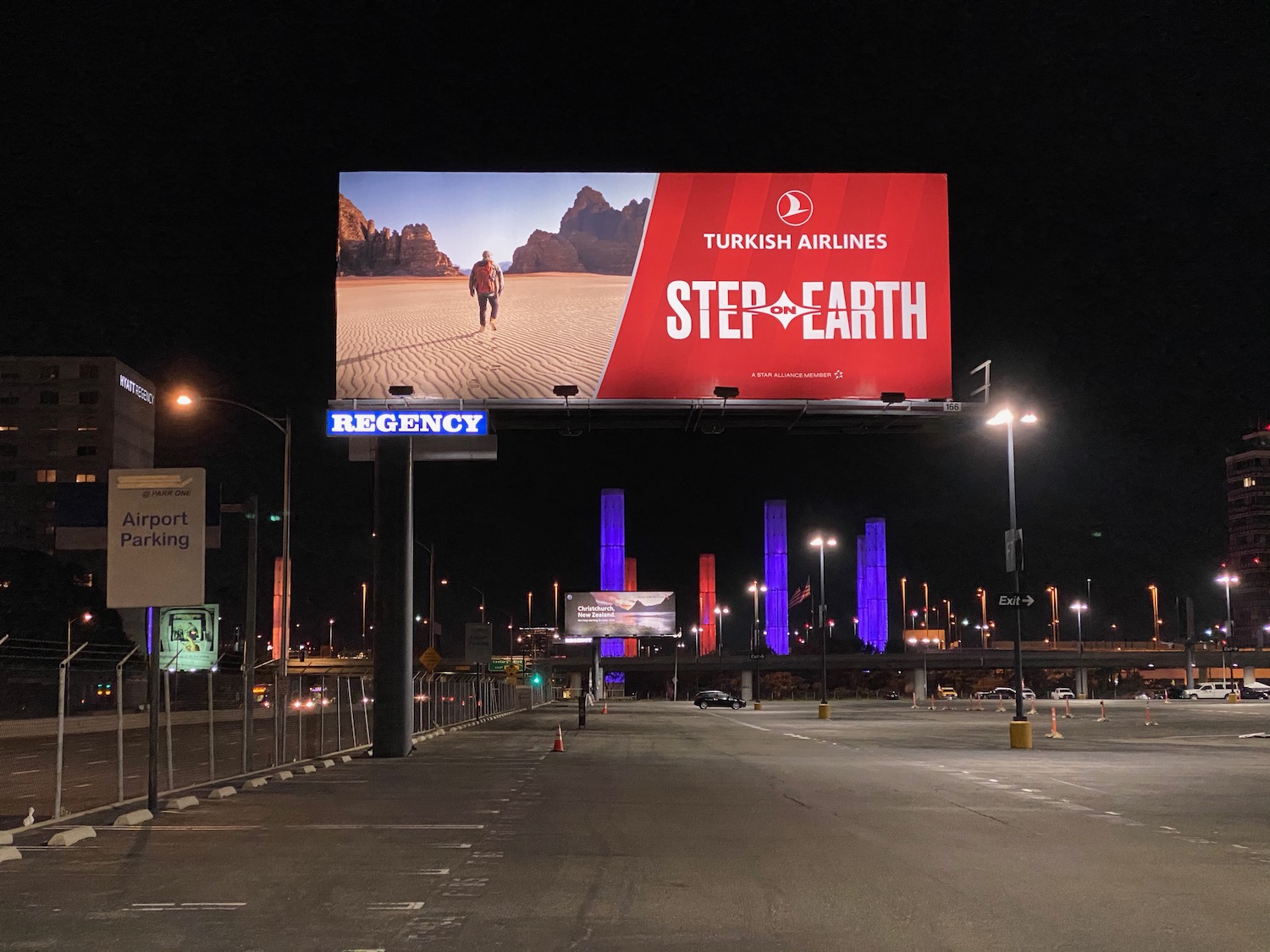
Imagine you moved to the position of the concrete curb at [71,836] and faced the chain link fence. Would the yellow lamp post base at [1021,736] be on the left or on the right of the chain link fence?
right

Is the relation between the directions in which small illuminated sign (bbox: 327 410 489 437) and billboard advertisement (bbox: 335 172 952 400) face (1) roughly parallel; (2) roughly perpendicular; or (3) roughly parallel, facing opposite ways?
roughly parallel

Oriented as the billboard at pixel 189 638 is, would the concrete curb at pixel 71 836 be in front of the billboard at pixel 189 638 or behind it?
in front

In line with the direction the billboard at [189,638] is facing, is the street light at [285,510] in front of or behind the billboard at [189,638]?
behind

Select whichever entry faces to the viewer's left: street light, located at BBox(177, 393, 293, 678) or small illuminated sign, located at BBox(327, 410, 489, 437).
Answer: the street light

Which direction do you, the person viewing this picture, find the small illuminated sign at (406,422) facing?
facing the viewer

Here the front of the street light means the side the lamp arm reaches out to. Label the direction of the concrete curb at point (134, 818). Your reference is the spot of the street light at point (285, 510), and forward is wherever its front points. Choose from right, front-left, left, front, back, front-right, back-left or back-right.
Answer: left

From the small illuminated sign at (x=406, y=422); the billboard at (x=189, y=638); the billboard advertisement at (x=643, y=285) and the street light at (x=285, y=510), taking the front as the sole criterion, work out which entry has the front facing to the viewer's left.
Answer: the street light

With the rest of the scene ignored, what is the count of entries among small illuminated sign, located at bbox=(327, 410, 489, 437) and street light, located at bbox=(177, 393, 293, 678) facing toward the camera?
1

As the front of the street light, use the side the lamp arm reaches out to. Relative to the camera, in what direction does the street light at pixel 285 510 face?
facing to the left of the viewer

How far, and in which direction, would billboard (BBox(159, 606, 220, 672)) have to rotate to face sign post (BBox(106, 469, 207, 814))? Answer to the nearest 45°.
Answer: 0° — it already faces it

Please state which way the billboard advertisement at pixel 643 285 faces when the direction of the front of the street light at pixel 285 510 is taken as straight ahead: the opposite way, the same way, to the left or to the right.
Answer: to the left

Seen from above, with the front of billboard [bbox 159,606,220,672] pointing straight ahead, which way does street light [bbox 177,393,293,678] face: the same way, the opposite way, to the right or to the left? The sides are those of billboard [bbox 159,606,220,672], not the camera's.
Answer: to the right

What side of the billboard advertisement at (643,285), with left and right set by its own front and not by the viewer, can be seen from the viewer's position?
front

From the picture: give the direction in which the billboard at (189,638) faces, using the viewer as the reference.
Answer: facing the viewer

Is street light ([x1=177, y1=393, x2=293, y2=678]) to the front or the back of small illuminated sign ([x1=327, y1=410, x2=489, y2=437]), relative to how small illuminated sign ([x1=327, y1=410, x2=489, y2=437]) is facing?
to the back

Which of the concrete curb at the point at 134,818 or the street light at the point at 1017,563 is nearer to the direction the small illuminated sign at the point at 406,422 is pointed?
the concrete curb
